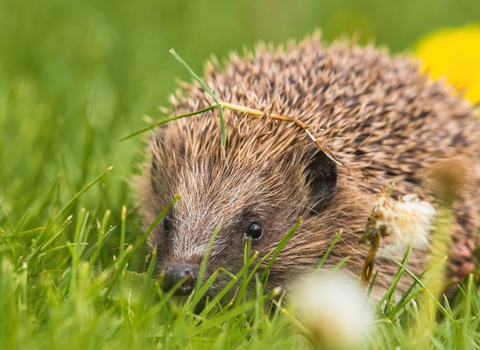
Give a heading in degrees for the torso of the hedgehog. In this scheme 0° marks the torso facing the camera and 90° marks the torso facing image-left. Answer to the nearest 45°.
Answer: approximately 45°

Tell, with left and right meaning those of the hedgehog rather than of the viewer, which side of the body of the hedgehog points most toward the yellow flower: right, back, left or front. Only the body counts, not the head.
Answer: back
